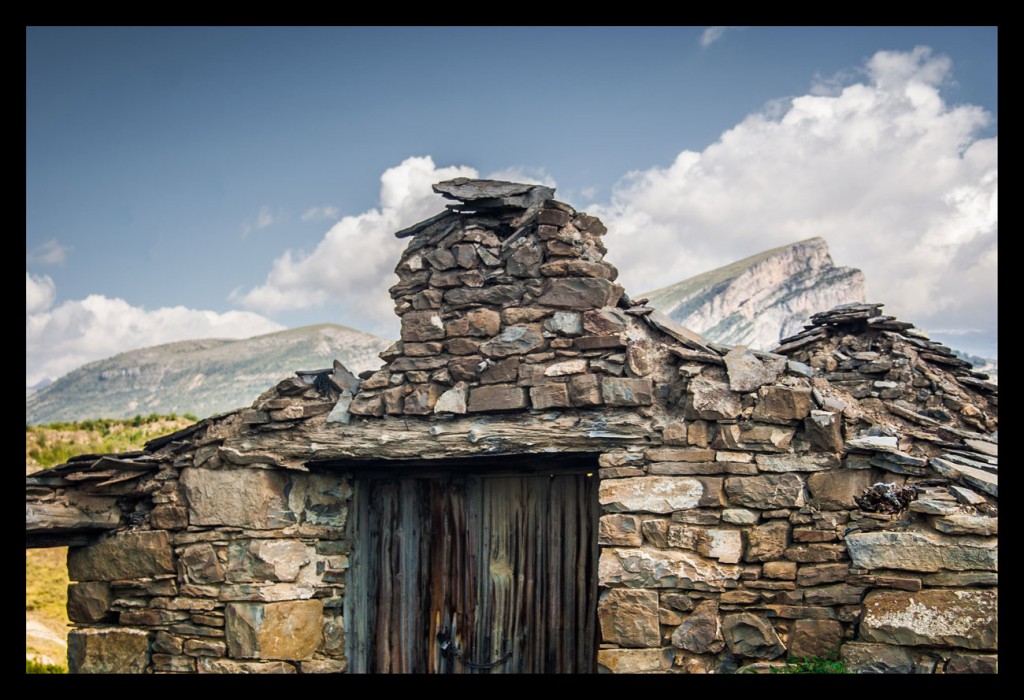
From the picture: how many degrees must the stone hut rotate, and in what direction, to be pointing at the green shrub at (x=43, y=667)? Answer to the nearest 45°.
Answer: approximately 135° to its right

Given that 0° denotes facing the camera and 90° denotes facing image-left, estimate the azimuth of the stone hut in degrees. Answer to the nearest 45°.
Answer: approximately 0°
